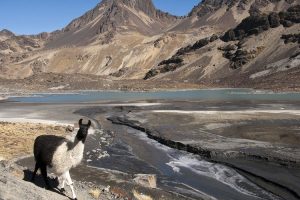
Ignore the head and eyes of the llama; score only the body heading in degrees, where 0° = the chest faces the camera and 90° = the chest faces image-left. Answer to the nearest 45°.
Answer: approximately 315°
